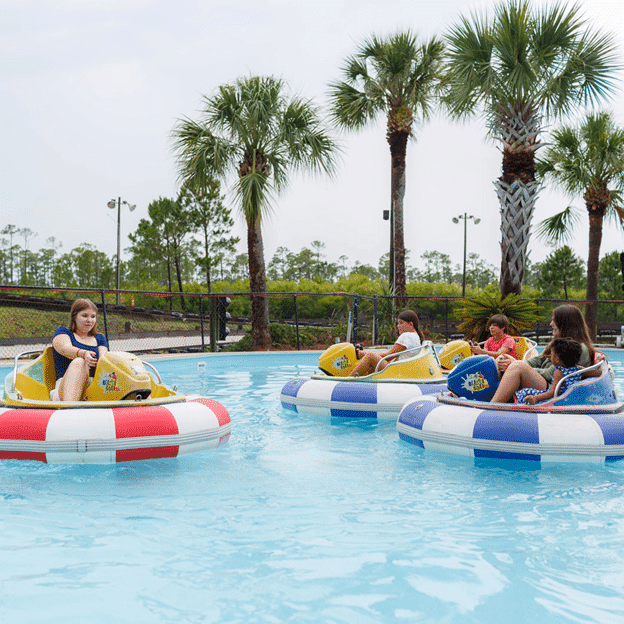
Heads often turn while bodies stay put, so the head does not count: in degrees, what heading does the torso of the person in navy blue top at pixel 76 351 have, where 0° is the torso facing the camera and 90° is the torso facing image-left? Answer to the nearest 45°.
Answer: approximately 315°

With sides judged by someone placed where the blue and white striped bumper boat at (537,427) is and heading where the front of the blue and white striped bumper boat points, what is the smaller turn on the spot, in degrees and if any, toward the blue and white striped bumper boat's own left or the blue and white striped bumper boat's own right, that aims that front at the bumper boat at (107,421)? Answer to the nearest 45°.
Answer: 0° — it already faces it

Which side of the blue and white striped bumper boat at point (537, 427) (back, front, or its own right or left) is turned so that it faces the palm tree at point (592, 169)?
right

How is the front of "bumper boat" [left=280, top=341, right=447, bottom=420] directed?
to the viewer's left

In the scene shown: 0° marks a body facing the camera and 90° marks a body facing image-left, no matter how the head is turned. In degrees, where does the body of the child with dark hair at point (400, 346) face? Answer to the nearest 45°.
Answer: approximately 90°

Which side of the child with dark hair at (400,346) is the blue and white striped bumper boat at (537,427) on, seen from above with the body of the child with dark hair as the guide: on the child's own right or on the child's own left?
on the child's own left

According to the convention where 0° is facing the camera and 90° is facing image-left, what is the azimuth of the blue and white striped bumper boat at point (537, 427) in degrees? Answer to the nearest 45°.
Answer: approximately 90°

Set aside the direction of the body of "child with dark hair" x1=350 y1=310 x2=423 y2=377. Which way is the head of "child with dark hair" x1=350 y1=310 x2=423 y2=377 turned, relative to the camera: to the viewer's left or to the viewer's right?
to the viewer's left

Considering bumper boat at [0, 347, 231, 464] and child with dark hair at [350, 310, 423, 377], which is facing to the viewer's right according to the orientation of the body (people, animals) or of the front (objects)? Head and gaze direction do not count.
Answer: the bumper boat

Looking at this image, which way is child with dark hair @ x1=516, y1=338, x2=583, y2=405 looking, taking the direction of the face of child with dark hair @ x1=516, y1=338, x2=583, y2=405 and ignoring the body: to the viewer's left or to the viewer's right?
to the viewer's left

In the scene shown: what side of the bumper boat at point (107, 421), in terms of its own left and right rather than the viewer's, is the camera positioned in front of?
right
